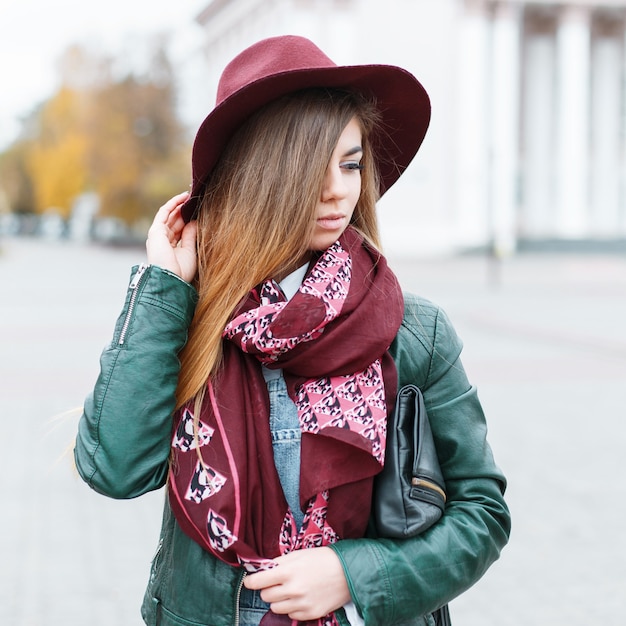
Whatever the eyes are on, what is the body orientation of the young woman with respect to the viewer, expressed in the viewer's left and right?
facing the viewer

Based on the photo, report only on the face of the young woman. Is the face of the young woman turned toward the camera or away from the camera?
toward the camera
